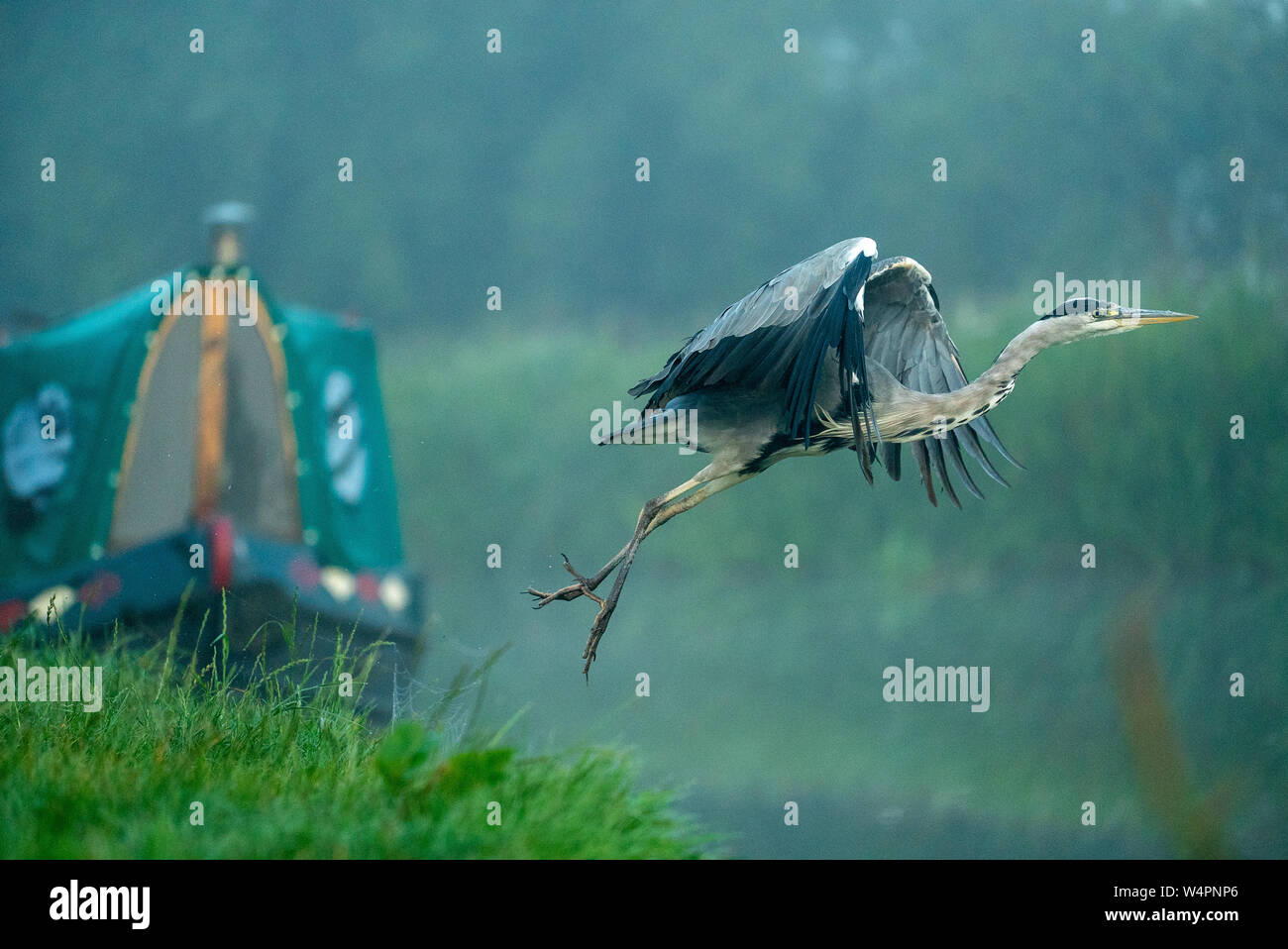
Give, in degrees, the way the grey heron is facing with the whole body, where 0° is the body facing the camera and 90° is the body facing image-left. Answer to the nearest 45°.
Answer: approximately 270°
